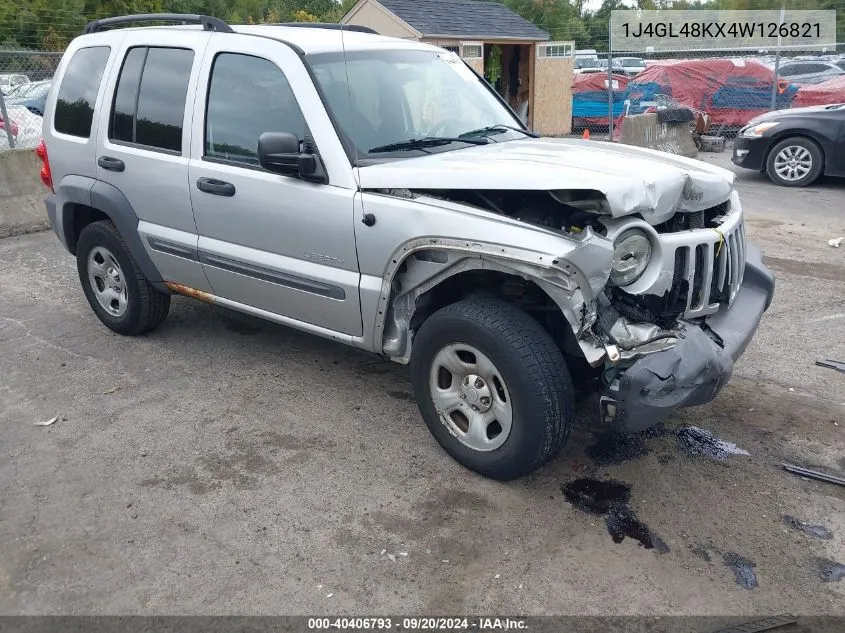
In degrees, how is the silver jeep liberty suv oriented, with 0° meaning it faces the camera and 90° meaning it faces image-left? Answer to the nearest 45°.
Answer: approximately 315°

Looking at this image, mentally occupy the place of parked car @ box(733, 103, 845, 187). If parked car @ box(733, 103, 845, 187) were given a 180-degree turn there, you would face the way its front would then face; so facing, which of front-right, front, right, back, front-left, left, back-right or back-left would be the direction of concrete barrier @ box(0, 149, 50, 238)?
back-right

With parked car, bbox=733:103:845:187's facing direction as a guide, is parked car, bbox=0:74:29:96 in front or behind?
in front

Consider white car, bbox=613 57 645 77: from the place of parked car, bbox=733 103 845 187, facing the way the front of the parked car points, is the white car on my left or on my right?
on my right

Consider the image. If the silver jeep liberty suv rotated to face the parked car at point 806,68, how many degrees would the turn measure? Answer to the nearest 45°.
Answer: approximately 90° to its left

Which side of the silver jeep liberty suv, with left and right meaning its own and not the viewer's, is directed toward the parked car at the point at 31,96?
back

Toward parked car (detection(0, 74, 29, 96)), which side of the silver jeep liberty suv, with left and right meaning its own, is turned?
back

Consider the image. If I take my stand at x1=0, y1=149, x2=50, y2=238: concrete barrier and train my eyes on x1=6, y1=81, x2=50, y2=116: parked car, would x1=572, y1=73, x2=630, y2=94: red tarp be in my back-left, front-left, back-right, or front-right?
front-right

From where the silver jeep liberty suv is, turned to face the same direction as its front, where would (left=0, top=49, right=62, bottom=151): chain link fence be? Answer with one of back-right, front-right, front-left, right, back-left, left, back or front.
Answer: back

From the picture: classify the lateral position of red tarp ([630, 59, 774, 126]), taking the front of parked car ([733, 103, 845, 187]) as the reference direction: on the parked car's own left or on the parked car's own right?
on the parked car's own right

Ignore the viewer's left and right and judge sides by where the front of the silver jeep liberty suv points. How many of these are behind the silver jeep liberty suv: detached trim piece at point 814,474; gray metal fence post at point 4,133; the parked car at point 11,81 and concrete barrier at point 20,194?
3

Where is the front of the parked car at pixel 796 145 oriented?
to the viewer's left

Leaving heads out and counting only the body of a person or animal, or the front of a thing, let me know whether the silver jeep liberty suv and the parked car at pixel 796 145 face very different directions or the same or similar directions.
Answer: very different directions

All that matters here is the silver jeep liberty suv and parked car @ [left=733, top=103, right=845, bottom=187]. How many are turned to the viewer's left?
1

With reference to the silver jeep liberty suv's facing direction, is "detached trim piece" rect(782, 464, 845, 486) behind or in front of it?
in front
